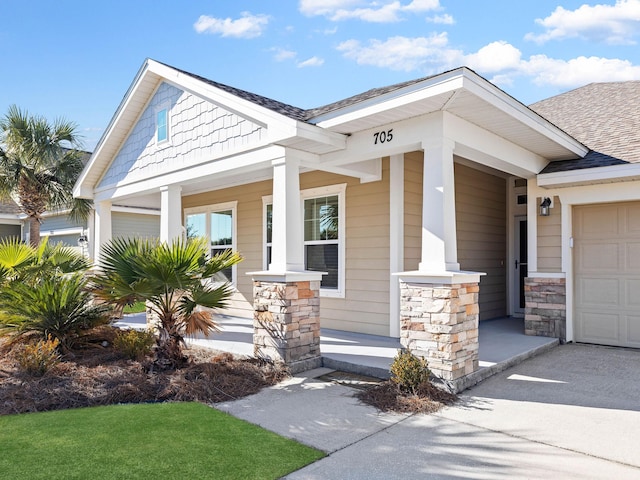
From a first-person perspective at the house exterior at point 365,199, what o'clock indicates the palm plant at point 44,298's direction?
The palm plant is roughly at 1 o'clock from the house exterior.

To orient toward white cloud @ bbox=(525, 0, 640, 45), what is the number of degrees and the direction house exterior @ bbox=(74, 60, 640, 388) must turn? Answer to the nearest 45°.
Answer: approximately 180°

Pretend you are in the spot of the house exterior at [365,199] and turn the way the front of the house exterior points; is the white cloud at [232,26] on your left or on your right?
on your right

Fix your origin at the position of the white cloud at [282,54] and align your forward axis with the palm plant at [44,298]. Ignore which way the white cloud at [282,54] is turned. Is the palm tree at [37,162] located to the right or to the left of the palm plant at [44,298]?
right

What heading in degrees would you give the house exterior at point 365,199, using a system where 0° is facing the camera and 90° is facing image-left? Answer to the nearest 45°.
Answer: approximately 45°

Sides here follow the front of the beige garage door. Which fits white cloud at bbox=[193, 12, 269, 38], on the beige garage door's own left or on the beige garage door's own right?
on the beige garage door's own right

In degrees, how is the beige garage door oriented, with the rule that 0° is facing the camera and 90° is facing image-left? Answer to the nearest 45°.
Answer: approximately 0°

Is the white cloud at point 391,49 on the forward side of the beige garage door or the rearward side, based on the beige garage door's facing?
on the rearward side

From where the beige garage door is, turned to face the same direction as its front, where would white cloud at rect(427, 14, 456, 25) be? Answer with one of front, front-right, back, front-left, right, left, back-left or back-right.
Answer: back-right

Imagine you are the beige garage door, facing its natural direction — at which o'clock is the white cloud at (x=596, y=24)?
The white cloud is roughly at 6 o'clock from the beige garage door.
